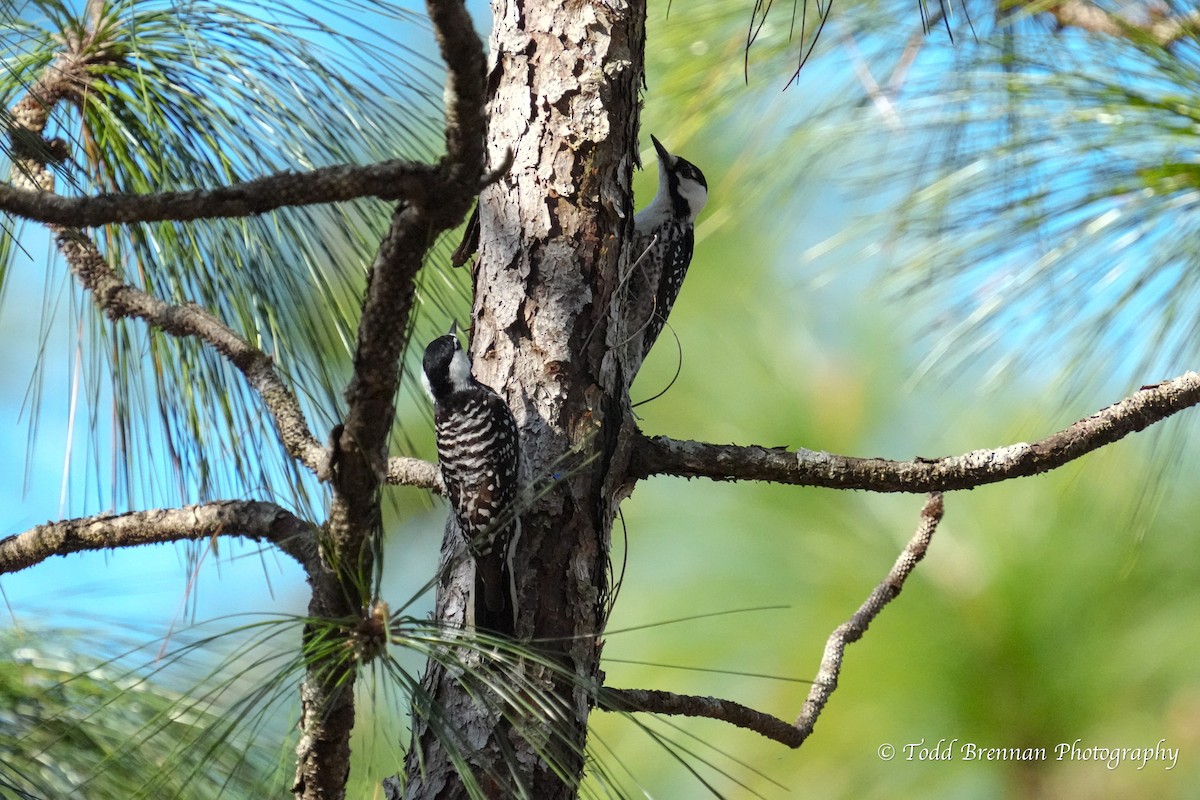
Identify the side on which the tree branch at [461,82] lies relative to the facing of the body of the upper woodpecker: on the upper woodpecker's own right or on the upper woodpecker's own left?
on the upper woodpecker's own left

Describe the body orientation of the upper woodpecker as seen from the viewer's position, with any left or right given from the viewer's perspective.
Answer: facing to the left of the viewer
